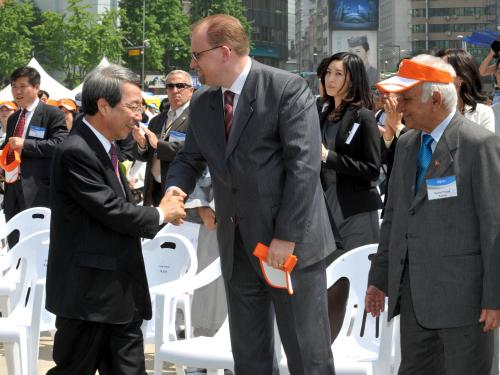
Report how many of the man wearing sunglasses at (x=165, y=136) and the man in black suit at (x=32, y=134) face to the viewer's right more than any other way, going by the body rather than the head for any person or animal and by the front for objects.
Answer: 0

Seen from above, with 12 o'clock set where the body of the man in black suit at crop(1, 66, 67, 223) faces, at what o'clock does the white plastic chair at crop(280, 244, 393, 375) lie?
The white plastic chair is roughly at 10 o'clock from the man in black suit.

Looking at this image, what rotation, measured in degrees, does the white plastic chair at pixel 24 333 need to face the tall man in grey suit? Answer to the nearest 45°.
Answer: approximately 90° to its left

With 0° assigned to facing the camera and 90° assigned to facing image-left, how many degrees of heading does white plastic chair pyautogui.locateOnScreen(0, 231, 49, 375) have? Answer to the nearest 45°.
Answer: approximately 45°

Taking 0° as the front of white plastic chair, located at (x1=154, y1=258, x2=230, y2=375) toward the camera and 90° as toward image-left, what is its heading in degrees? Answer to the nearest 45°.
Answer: approximately 45°

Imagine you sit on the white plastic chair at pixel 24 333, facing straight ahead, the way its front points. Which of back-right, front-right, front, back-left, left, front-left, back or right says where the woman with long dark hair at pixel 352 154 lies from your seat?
back-left

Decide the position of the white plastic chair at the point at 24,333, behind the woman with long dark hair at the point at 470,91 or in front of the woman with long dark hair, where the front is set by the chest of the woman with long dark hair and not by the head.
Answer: in front

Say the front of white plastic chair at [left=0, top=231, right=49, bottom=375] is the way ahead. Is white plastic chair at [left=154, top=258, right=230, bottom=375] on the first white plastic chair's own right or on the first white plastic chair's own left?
on the first white plastic chair's own left

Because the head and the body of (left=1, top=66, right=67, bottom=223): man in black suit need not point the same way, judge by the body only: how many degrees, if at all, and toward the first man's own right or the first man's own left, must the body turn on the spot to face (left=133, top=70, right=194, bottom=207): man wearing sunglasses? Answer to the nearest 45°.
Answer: approximately 90° to the first man's own left
